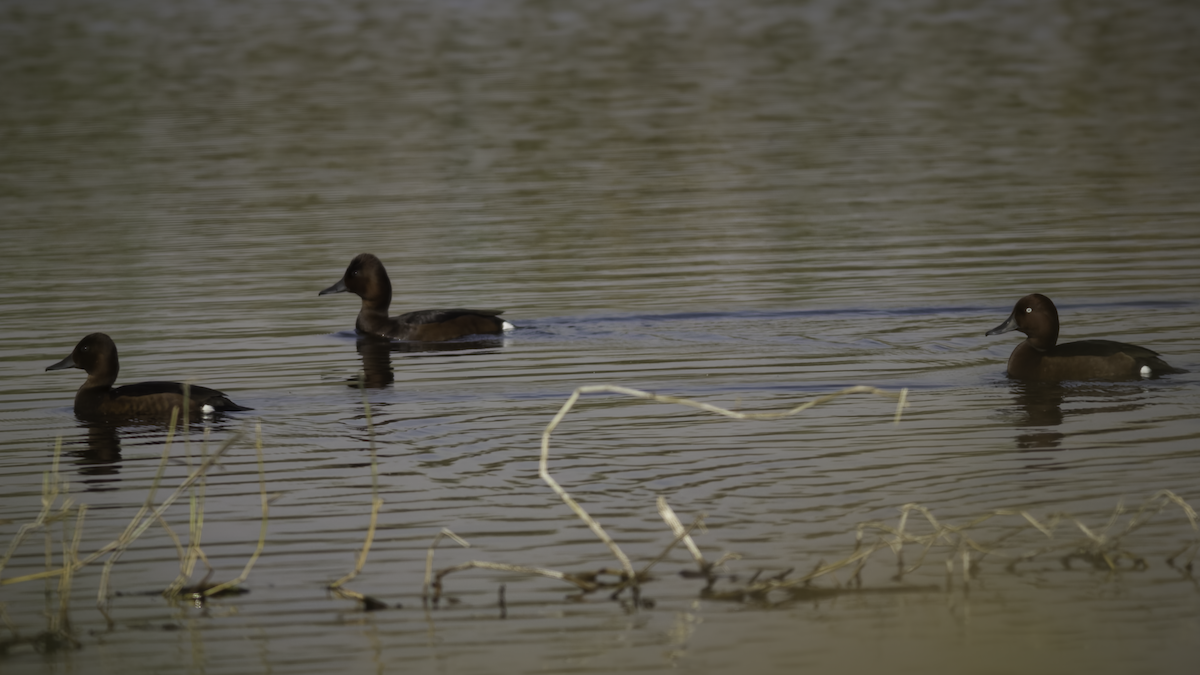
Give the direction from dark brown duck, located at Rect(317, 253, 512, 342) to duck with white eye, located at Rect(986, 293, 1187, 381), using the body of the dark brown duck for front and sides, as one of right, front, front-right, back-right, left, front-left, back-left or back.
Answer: back-left

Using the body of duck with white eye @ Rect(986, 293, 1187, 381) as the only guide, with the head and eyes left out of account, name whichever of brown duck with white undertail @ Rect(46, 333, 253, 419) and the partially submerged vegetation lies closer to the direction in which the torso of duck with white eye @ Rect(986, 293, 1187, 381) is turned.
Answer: the brown duck with white undertail

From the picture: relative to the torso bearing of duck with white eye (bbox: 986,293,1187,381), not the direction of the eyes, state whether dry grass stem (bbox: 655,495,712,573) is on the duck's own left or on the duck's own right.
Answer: on the duck's own left

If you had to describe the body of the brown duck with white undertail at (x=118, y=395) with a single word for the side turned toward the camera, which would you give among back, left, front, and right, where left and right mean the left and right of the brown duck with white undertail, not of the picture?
left

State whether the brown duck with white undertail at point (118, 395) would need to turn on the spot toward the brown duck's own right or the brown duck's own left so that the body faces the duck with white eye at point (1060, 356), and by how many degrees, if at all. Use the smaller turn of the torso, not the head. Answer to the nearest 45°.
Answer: approximately 180°

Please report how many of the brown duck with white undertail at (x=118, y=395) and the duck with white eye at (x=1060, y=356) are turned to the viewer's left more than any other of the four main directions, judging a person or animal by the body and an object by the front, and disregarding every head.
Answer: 2

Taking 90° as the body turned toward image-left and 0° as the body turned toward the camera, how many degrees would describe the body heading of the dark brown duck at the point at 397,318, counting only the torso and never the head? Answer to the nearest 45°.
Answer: approximately 90°

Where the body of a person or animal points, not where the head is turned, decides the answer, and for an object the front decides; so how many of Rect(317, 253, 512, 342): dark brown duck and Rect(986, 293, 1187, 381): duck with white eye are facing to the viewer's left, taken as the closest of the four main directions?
2

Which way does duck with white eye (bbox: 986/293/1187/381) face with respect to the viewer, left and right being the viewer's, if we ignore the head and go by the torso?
facing to the left of the viewer
